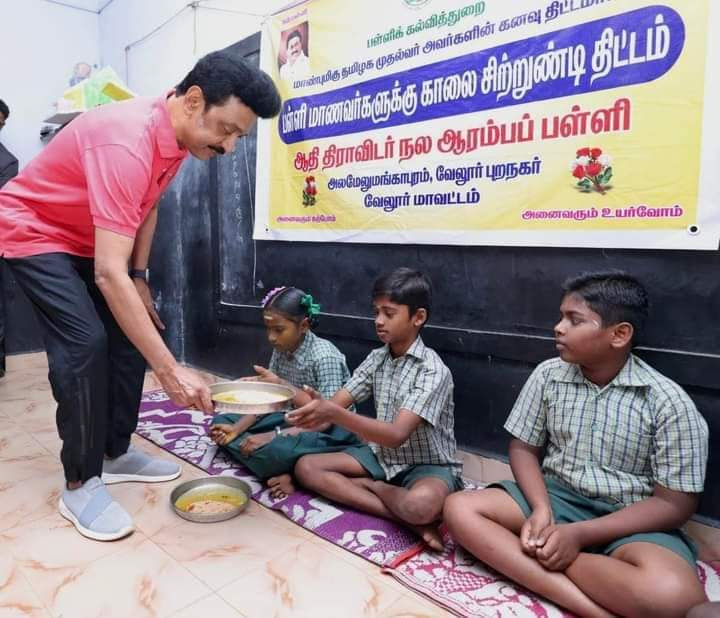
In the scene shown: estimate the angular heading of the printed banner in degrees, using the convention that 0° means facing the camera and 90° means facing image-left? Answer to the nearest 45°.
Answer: approximately 45°

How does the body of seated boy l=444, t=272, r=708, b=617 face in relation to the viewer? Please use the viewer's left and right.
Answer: facing the viewer and to the left of the viewer

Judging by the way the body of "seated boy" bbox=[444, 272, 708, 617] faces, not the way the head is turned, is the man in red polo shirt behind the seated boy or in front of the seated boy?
in front

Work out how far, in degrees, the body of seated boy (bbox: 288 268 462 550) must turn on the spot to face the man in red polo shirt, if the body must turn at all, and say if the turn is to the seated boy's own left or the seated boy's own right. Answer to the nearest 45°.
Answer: approximately 45° to the seated boy's own right

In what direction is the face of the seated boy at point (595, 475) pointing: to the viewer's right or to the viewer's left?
to the viewer's left

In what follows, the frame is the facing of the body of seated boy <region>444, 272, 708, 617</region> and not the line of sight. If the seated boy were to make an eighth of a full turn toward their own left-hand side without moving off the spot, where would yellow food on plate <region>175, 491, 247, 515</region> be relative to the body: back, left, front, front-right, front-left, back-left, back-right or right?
right

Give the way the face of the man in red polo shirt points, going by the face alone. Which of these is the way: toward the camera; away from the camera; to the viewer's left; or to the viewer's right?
to the viewer's right

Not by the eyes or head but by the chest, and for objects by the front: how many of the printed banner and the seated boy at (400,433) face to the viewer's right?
0

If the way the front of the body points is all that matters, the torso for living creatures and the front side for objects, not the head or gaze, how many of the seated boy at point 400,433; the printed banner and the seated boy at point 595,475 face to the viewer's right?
0
